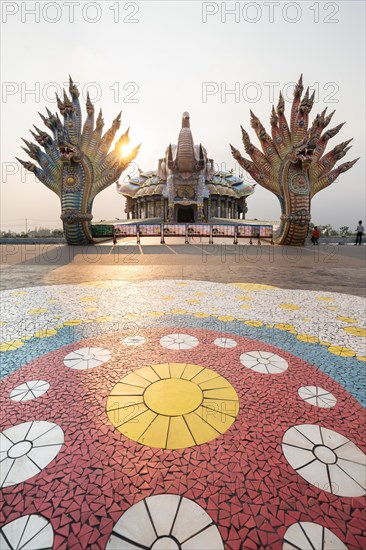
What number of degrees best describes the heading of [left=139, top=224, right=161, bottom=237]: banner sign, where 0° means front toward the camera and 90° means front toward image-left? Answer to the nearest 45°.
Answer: approximately 0°

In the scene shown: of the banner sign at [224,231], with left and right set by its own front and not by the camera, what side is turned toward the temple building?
back
